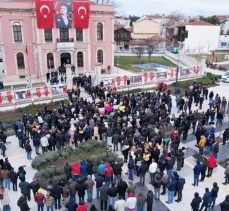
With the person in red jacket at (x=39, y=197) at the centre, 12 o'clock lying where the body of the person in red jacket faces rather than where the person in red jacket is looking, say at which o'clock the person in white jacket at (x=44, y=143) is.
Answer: The person in white jacket is roughly at 12 o'clock from the person in red jacket.

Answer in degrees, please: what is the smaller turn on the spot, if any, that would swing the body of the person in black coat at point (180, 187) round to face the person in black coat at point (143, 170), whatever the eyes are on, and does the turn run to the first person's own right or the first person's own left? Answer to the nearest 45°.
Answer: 0° — they already face them

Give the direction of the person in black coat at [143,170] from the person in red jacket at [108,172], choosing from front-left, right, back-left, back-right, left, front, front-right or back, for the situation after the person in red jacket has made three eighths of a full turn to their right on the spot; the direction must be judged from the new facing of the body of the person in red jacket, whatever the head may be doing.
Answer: front-left

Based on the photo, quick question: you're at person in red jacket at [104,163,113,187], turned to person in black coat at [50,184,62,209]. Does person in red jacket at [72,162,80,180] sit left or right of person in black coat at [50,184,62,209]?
right

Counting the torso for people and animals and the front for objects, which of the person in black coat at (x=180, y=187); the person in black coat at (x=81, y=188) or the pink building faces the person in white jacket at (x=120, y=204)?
the pink building

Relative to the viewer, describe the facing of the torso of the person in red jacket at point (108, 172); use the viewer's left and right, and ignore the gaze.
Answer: facing away from the viewer

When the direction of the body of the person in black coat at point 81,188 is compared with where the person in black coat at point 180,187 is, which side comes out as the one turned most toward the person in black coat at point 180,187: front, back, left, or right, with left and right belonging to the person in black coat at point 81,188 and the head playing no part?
right

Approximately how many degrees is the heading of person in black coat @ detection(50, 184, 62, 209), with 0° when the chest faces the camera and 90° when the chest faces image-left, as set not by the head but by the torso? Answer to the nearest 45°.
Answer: approximately 180°

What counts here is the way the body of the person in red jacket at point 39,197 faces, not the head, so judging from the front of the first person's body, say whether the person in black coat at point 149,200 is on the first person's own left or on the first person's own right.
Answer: on the first person's own right

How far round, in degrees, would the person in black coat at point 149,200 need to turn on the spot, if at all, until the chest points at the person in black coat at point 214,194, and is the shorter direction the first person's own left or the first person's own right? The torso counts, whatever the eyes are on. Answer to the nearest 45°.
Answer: approximately 90° to the first person's own right

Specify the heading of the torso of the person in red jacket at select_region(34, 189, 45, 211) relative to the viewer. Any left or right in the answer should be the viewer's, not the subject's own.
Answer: facing away from the viewer

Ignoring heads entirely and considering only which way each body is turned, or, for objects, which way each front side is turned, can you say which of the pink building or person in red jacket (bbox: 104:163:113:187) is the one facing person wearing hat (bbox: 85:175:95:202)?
the pink building

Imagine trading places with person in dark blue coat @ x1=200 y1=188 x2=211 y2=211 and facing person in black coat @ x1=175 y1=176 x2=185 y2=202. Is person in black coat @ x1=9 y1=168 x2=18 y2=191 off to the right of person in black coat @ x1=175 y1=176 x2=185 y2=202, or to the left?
left

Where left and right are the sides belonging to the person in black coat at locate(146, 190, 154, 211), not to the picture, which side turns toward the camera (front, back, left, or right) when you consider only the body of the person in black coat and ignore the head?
back

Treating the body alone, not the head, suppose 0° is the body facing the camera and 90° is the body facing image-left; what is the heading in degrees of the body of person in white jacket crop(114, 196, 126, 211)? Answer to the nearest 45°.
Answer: approximately 180°

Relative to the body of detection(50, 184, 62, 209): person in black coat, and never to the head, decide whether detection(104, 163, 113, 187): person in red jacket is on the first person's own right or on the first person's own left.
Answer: on the first person's own right

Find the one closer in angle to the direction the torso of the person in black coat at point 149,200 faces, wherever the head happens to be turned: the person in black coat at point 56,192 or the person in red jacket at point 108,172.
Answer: the person in red jacket
